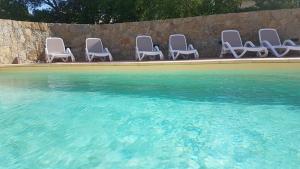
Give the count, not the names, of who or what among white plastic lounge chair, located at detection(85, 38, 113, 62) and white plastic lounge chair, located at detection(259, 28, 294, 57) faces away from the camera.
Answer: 0

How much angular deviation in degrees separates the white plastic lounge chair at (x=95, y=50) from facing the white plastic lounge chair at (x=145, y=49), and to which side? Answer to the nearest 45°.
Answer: approximately 45° to its left

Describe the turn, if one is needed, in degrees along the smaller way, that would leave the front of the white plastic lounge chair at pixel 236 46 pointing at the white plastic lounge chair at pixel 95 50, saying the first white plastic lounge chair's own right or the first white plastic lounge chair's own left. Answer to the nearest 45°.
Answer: approximately 135° to the first white plastic lounge chair's own right

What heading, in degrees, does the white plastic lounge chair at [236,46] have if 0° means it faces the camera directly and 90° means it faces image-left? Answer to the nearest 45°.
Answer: approximately 315°

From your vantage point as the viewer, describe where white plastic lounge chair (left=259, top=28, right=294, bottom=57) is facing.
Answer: facing the viewer and to the right of the viewer

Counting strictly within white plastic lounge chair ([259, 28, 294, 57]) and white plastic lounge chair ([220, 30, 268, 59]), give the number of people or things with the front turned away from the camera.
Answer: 0

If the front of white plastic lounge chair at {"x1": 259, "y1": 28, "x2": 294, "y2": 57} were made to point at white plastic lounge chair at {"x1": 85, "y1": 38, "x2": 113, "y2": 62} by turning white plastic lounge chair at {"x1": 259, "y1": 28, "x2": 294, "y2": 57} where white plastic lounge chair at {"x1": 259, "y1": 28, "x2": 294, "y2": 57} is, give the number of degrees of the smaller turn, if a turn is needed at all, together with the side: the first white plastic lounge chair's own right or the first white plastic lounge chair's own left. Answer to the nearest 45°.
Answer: approximately 135° to the first white plastic lounge chair's own right

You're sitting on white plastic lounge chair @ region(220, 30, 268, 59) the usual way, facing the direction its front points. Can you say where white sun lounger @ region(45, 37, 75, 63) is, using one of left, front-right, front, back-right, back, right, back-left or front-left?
back-right

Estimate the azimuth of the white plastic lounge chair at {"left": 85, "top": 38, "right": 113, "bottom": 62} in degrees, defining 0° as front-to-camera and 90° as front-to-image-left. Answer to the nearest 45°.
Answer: approximately 315°
